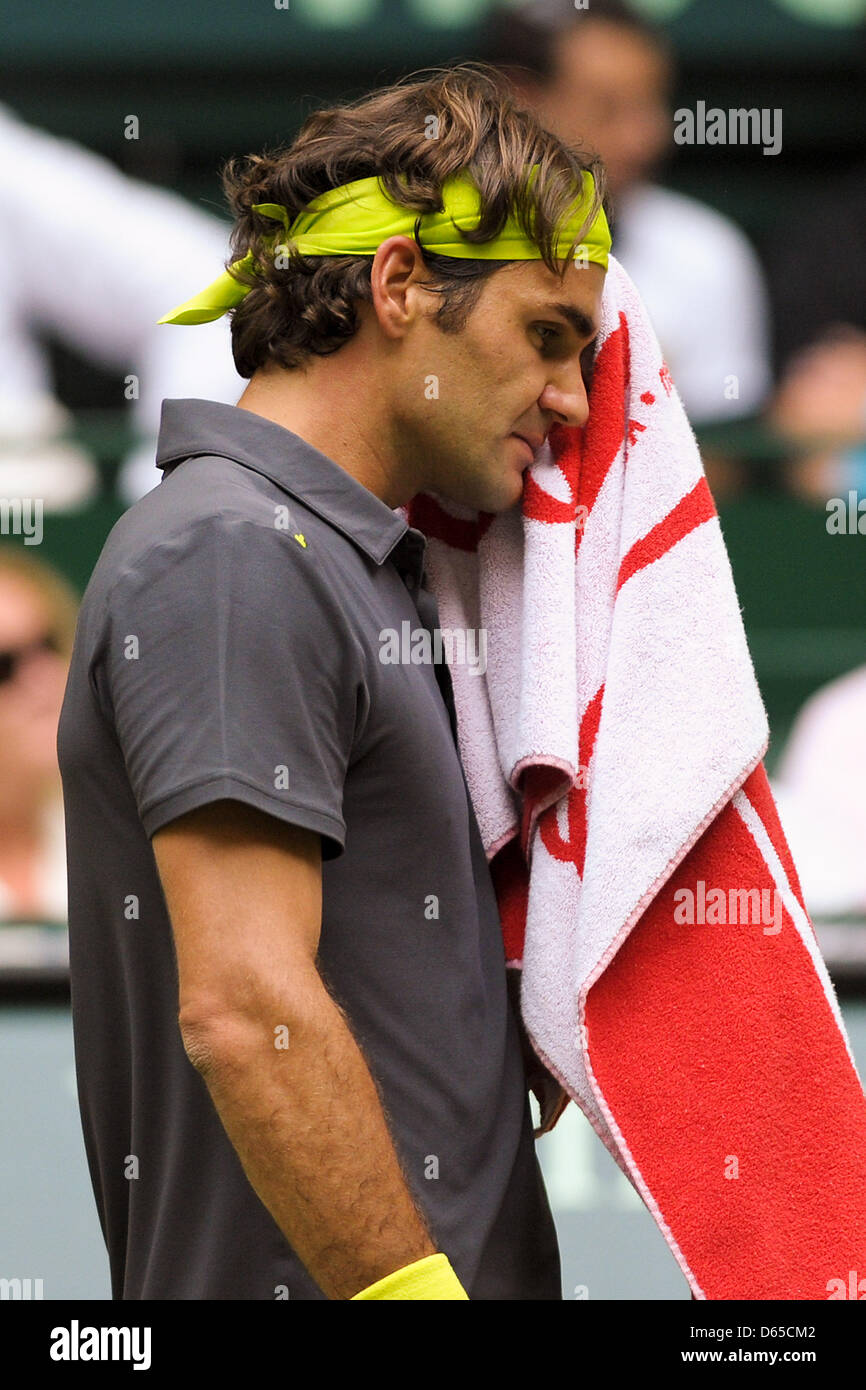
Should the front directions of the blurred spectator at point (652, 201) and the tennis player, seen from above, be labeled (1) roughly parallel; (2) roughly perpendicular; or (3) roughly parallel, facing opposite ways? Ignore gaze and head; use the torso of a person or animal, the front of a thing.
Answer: roughly perpendicular

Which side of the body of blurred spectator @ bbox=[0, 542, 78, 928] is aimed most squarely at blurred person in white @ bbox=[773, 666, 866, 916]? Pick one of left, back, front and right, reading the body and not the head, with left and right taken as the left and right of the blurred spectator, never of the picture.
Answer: left

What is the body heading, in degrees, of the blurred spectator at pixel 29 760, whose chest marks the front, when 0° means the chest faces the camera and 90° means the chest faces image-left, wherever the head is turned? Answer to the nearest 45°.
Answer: approximately 0°

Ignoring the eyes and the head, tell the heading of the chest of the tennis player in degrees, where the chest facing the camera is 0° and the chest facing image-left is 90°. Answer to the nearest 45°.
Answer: approximately 270°

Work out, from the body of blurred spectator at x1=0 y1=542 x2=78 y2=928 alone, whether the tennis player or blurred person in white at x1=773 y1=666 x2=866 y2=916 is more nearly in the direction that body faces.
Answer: the tennis player

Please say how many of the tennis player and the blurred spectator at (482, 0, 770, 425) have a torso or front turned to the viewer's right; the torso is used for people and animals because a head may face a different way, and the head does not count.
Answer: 1

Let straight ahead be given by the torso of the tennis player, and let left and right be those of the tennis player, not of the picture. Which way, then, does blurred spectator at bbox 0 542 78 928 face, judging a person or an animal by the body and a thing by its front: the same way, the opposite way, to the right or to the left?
to the right
